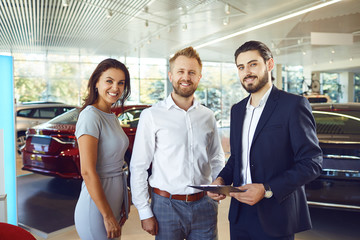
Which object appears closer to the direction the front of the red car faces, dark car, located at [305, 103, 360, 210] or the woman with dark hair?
the dark car

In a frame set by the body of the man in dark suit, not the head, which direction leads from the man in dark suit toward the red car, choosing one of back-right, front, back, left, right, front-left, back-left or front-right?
right

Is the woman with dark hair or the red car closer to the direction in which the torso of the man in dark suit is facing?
the woman with dark hair

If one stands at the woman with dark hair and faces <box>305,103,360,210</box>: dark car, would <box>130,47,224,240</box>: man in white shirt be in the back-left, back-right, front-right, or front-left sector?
front-right

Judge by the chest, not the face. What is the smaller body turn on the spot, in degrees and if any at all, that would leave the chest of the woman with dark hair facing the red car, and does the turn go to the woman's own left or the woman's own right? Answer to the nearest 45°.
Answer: approximately 135° to the woman's own left

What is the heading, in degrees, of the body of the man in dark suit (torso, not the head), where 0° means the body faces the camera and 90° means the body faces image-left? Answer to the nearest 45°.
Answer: approximately 45°

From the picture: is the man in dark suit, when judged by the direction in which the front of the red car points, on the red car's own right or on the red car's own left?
on the red car's own right

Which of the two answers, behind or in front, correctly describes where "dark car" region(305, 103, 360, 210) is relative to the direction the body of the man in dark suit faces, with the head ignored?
behind

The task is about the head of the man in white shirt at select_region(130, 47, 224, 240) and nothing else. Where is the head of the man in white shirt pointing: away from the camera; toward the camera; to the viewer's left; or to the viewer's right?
toward the camera

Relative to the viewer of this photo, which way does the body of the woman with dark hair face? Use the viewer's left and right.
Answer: facing the viewer and to the right of the viewer

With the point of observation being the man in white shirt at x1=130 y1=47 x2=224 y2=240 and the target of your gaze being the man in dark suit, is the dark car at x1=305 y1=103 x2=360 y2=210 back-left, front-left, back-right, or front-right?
front-left

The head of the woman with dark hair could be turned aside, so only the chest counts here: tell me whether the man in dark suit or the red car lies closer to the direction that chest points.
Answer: the man in dark suit

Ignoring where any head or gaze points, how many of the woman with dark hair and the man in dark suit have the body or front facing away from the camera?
0

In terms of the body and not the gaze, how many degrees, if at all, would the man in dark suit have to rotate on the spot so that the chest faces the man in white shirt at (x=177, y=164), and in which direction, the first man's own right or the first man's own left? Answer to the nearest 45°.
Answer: approximately 45° to the first man's own right

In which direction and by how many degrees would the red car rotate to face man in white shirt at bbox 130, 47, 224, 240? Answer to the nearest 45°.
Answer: approximately 135° to its right

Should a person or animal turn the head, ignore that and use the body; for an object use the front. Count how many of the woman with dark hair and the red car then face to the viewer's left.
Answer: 0
